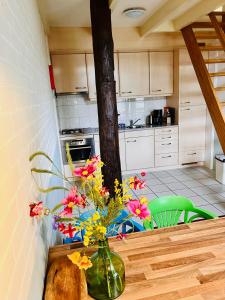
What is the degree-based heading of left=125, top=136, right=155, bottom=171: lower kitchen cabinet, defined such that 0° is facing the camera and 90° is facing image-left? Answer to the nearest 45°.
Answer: approximately 0°

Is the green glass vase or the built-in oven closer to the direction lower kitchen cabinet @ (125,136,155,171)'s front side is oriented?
the green glass vase

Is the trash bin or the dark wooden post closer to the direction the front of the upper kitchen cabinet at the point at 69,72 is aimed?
the dark wooden post

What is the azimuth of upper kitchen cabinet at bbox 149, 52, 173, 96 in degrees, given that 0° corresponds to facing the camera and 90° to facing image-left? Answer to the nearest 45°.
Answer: approximately 0°

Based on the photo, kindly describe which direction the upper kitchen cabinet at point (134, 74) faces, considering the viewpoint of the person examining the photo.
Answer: facing the viewer

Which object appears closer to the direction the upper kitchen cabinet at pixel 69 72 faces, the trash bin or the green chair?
the green chair

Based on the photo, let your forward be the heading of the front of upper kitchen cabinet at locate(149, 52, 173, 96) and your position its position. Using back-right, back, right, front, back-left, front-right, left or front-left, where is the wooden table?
front

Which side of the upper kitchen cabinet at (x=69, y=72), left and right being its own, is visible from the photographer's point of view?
front

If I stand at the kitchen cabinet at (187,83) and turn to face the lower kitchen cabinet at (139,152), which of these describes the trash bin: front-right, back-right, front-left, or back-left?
back-left

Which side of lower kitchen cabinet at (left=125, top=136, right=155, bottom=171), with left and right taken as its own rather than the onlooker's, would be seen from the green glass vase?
front

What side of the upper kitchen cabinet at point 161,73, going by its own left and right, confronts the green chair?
front
